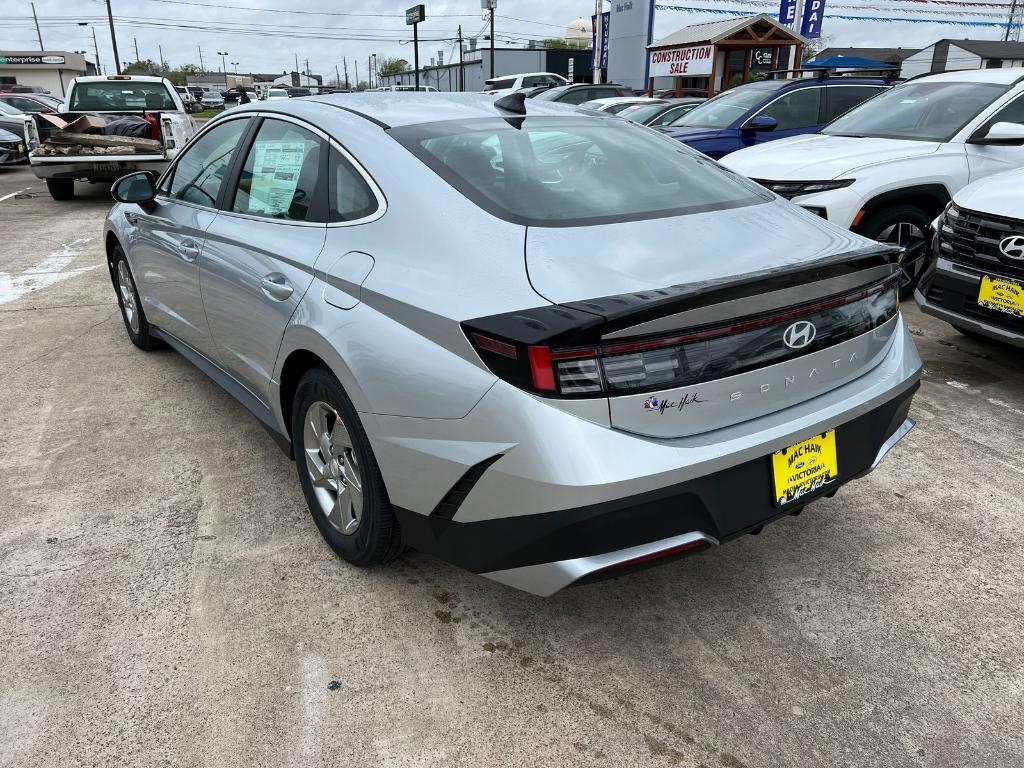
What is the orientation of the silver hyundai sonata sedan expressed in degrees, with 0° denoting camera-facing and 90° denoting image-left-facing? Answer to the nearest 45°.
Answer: approximately 135°

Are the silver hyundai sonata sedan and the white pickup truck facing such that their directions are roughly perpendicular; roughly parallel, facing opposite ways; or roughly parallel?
roughly parallel

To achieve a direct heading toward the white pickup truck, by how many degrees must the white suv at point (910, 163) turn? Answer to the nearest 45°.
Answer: approximately 45° to its right

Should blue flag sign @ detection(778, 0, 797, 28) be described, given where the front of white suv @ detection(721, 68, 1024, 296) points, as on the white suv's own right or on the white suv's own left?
on the white suv's own right

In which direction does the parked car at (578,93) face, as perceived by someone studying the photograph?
facing the viewer and to the left of the viewer

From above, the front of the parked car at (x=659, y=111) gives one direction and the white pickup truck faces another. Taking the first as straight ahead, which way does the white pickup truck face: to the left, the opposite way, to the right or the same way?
to the right

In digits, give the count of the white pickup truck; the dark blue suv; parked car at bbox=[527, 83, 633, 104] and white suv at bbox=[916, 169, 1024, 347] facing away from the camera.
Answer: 1

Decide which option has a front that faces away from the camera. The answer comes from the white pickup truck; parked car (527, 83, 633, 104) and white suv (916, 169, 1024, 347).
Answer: the white pickup truck

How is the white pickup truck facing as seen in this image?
away from the camera

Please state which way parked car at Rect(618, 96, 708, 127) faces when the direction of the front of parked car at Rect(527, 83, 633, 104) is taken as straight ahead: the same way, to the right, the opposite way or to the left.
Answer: the same way

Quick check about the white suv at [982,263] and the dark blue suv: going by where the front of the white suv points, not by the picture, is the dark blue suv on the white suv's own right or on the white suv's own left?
on the white suv's own right

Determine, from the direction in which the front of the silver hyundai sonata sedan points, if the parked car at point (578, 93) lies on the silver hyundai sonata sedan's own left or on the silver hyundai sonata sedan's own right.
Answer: on the silver hyundai sonata sedan's own right

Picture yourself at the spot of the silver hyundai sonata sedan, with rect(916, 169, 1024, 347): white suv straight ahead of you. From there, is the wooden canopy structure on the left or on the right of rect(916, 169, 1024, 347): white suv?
left

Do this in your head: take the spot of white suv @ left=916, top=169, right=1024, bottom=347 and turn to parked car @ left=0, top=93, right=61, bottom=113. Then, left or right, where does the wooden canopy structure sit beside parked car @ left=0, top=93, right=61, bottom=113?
right

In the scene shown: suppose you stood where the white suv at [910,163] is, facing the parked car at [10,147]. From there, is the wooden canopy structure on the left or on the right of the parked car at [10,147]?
right

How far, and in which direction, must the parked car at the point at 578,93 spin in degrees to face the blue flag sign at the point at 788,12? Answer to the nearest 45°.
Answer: approximately 180°

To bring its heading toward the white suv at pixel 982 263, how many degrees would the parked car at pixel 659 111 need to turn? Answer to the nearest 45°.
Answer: approximately 45° to its left

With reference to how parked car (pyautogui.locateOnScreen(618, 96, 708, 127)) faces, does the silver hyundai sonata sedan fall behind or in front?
in front

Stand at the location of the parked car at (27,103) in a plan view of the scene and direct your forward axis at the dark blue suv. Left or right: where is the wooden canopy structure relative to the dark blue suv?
left
